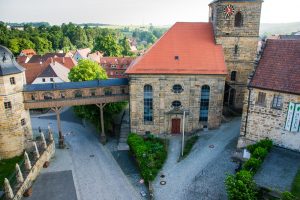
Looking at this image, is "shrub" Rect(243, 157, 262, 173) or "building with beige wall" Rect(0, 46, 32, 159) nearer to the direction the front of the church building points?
the shrub

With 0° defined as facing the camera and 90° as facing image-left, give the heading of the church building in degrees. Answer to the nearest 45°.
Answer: approximately 0°

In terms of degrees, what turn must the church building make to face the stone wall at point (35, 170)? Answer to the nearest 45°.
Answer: approximately 45° to its right

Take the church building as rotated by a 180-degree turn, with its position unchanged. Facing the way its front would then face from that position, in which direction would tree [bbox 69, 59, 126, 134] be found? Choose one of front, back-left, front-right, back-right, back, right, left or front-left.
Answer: left

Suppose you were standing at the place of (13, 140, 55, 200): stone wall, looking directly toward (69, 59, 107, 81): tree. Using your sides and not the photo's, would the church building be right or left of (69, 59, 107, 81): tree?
right

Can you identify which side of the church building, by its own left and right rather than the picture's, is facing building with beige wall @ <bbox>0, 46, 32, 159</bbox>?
right

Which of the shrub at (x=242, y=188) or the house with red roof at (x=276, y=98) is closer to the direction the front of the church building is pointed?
the shrub

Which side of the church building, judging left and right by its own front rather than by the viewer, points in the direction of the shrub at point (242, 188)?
front

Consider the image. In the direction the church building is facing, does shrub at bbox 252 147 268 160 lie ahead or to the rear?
ahead

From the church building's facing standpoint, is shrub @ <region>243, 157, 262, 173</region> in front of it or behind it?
in front

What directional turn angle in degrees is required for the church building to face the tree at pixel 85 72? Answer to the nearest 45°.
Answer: approximately 90° to its right
